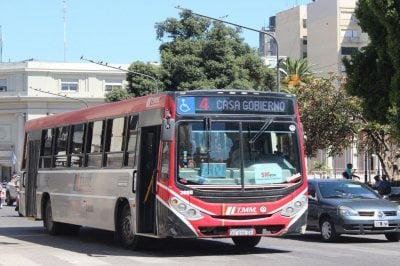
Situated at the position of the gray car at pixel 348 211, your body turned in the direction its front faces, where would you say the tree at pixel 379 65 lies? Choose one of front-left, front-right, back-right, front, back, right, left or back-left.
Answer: back-left

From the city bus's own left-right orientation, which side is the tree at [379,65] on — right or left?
on its left

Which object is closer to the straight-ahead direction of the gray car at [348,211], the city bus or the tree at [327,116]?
the city bus

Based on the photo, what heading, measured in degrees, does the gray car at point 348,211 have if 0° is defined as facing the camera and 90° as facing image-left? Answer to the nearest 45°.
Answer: approximately 315°

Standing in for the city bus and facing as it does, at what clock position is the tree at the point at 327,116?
The tree is roughly at 8 o'clock from the city bus.

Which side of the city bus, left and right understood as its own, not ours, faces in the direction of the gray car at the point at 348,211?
left

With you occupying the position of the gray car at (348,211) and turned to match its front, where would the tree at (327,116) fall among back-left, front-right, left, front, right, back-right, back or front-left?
back-left

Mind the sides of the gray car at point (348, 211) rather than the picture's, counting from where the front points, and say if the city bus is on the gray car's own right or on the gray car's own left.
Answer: on the gray car's own right
